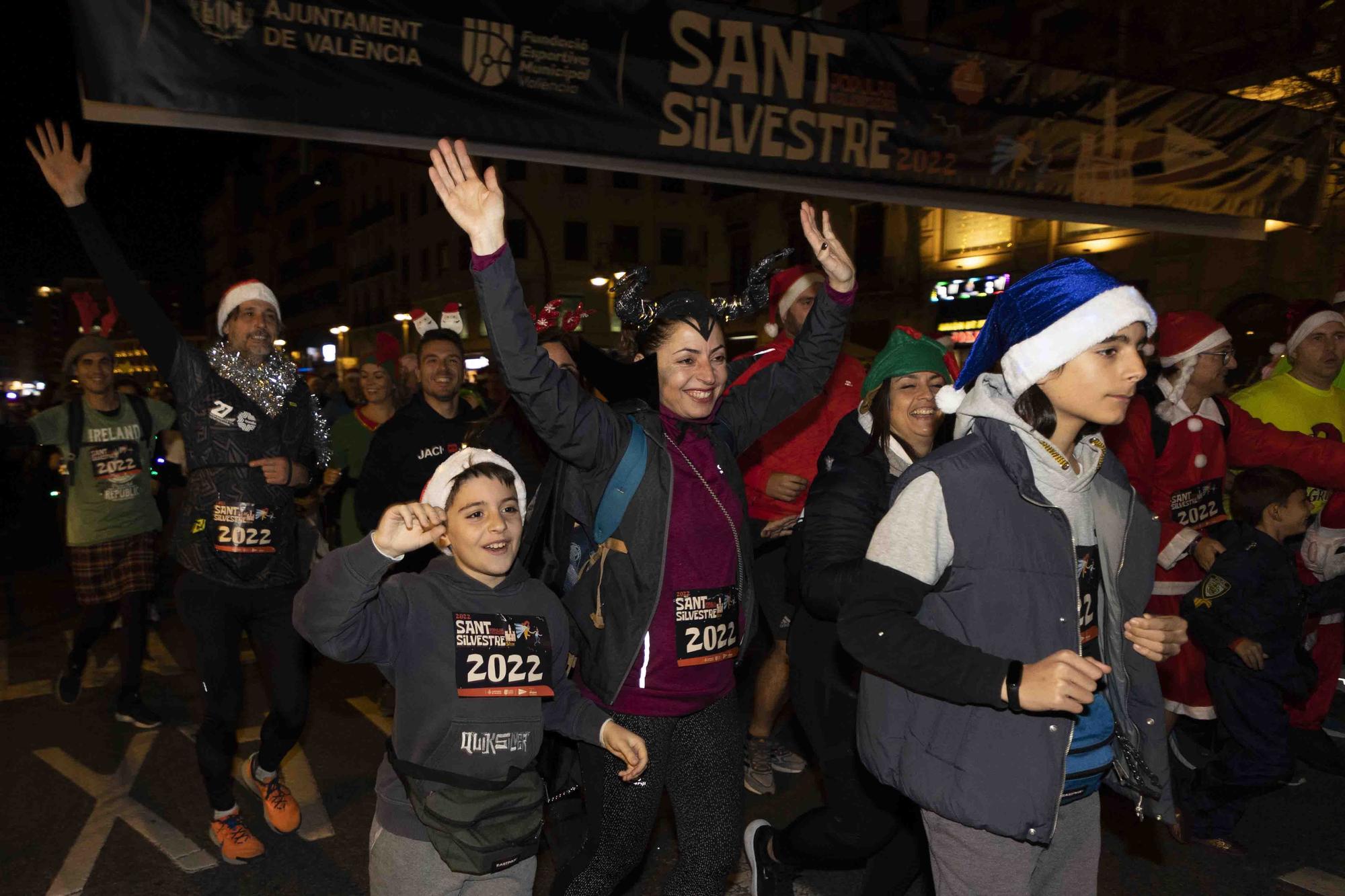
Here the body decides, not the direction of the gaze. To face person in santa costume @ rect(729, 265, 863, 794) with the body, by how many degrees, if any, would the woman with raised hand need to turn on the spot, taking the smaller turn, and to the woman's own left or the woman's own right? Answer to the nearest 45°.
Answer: approximately 135° to the woman's own left

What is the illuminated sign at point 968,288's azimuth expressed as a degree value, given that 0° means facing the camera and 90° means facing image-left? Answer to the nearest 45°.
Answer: approximately 0°

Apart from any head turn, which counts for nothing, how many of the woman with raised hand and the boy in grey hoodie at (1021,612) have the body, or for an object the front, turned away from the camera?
0
